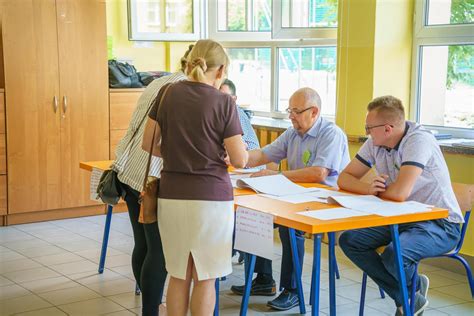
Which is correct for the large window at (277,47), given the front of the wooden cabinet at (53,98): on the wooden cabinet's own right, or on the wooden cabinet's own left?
on the wooden cabinet's own left

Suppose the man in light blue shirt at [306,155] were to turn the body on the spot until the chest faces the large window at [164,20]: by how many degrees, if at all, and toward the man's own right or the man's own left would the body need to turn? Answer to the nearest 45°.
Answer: approximately 90° to the man's own right

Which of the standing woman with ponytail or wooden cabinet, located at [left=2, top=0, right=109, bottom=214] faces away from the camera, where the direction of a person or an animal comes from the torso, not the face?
the standing woman with ponytail

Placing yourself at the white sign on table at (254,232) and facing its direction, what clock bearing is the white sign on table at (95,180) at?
the white sign on table at (95,180) is roughly at 3 o'clock from the white sign on table at (254,232).

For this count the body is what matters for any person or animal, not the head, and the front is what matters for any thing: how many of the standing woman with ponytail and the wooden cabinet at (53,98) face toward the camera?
1

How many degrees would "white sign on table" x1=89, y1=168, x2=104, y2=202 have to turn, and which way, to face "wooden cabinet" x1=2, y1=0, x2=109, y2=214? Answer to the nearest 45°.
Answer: approximately 135° to its right

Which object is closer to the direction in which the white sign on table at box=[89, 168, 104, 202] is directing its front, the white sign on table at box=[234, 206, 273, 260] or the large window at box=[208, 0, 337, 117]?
the white sign on table

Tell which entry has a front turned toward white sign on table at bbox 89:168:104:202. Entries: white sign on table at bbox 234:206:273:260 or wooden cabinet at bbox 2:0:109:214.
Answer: the wooden cabinet

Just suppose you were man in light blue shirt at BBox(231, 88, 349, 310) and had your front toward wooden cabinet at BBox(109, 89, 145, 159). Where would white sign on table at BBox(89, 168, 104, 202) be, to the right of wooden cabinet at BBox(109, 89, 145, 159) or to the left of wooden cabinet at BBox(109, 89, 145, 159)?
left

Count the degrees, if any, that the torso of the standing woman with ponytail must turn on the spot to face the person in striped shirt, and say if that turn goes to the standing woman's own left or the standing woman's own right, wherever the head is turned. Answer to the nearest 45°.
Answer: approximately 45° to the standing woman's own left

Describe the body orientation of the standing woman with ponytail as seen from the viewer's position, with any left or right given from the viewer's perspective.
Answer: facing away from the viewer

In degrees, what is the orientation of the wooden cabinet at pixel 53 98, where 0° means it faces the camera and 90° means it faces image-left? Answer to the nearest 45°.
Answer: approximately 0°

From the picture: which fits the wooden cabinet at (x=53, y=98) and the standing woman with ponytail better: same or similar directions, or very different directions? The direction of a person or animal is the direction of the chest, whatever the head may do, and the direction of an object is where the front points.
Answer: very different directions
